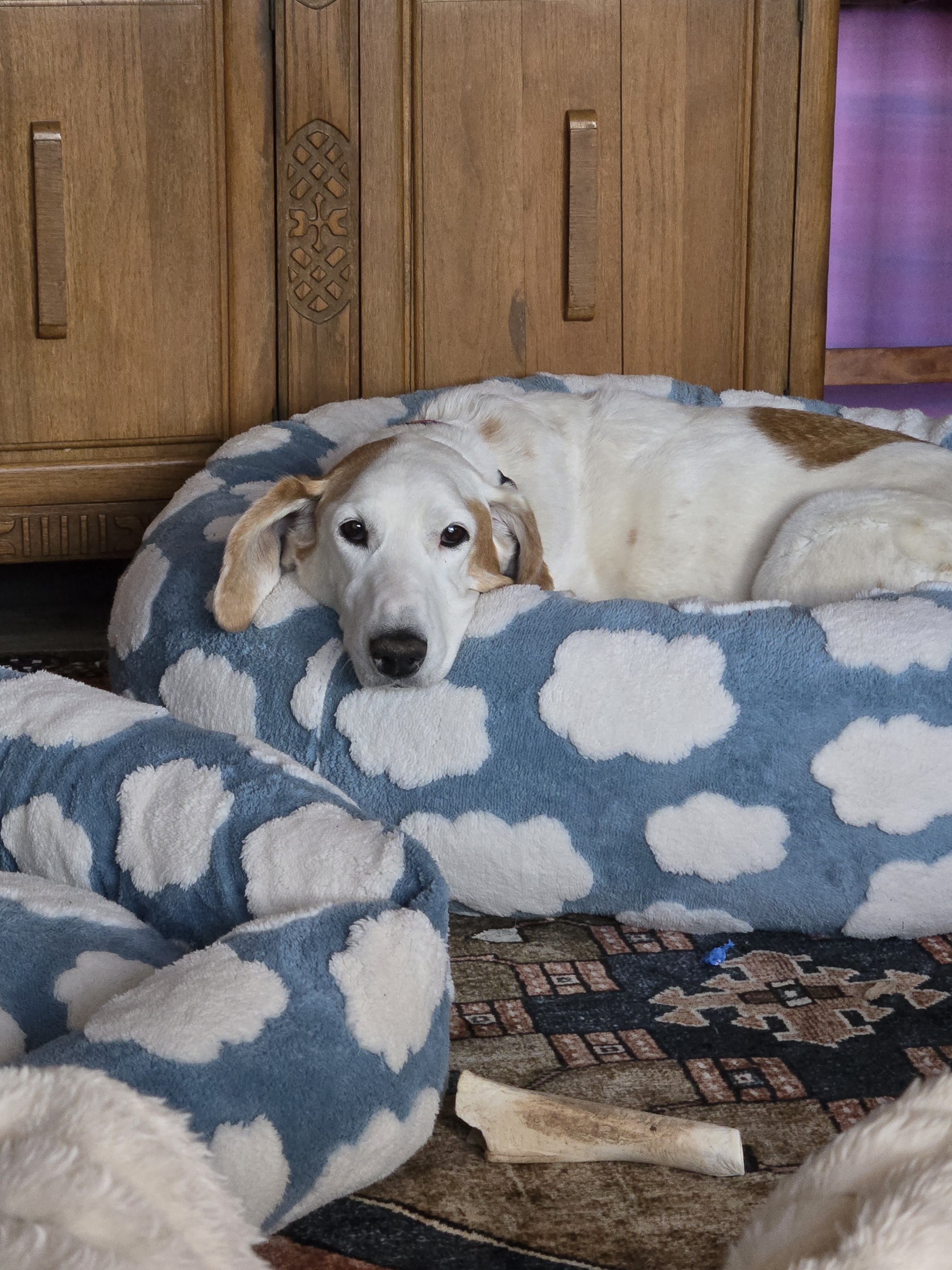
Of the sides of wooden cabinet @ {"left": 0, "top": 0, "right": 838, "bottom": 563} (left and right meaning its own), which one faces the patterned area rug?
front

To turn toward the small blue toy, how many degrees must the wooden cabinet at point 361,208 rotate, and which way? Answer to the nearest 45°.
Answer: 0° — it already faces it

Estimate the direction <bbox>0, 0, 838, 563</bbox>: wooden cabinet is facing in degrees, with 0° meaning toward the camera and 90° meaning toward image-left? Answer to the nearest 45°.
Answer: approximately 0°

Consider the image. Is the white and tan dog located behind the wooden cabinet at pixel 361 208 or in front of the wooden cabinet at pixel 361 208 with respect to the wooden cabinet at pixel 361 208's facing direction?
in front
